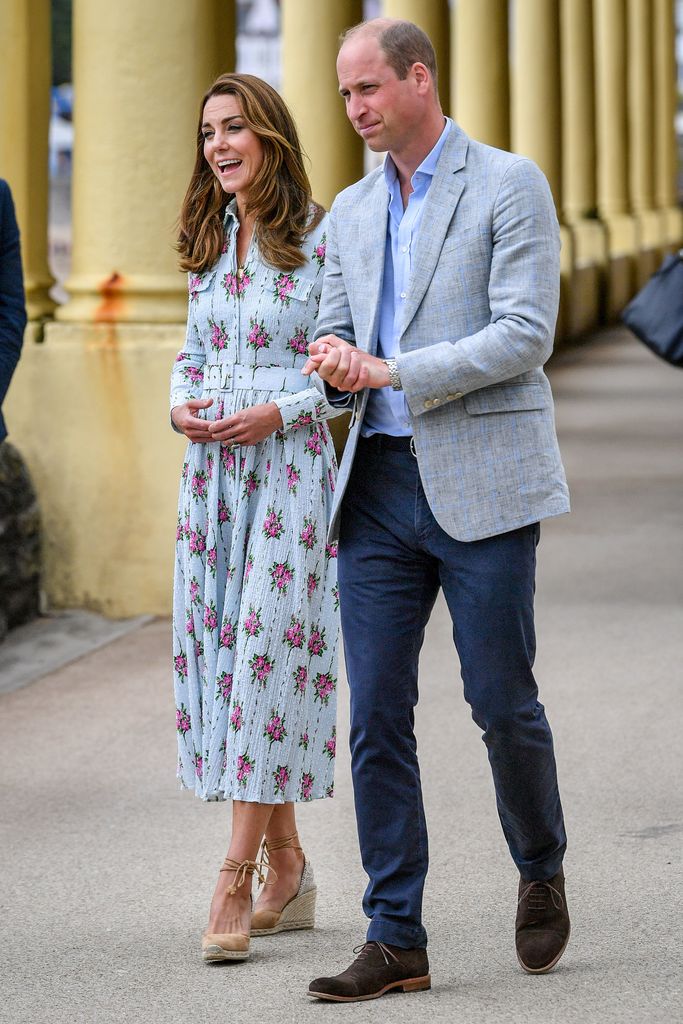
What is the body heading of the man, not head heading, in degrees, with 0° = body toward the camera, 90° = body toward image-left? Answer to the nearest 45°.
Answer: approximately 45°

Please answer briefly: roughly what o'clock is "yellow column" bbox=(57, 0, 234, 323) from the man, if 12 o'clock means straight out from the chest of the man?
The yellow column is roughly at 4 o'clock from the man.

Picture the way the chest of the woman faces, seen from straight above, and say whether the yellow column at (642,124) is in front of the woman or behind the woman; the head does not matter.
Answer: behind

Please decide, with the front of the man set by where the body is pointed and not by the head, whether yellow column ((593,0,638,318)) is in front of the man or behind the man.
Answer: behind

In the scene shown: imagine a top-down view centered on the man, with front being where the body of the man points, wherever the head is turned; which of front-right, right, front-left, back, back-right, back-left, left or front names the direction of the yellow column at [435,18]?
back-right
